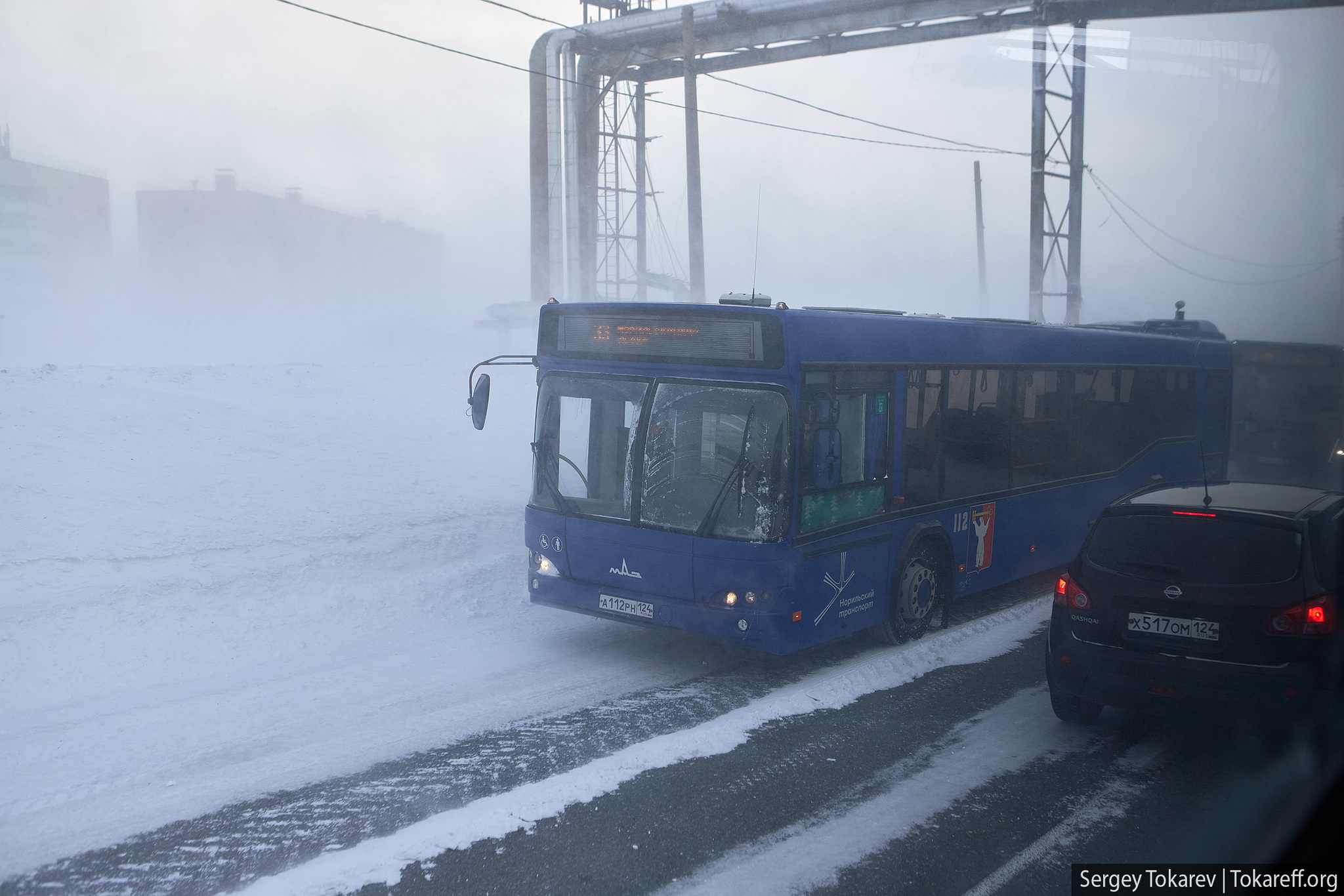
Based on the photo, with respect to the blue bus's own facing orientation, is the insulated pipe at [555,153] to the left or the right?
on its right

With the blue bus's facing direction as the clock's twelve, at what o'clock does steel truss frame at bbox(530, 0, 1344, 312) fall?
The steel truss frame is roughly at 4 o'clock from the blue bus.

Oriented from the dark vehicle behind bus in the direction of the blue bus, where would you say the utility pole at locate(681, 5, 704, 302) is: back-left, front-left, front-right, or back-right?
front-right

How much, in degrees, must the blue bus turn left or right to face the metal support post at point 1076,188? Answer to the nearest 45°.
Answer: approximately 135° to its right

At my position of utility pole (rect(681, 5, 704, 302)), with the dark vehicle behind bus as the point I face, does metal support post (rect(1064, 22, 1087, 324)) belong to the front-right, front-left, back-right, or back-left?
front-left

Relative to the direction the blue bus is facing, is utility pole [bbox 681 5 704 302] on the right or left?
on its right

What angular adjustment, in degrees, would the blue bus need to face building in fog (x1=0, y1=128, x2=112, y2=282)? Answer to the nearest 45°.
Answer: approximately 90° to its right

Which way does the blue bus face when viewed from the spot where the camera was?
facing the viewer and to the left of the viewer
